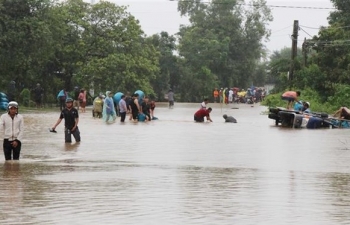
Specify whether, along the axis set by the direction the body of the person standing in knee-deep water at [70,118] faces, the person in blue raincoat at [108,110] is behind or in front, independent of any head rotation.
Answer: behind

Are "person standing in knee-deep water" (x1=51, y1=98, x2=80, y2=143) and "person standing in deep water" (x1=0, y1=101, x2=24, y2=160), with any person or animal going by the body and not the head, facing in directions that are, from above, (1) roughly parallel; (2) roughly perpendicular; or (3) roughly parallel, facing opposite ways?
roughly parallel

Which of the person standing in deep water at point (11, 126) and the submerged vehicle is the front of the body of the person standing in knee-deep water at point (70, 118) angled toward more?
the person standing in deep water

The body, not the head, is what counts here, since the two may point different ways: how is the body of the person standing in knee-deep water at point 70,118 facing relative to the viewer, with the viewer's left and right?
facing the viewer

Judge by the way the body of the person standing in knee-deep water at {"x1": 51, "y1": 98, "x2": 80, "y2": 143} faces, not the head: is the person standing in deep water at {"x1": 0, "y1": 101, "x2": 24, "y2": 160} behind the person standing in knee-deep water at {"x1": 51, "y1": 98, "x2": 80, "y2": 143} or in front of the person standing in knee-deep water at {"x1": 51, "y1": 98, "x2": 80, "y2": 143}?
in front

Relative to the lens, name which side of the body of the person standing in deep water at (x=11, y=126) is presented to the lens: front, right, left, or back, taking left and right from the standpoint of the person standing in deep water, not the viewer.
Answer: front
